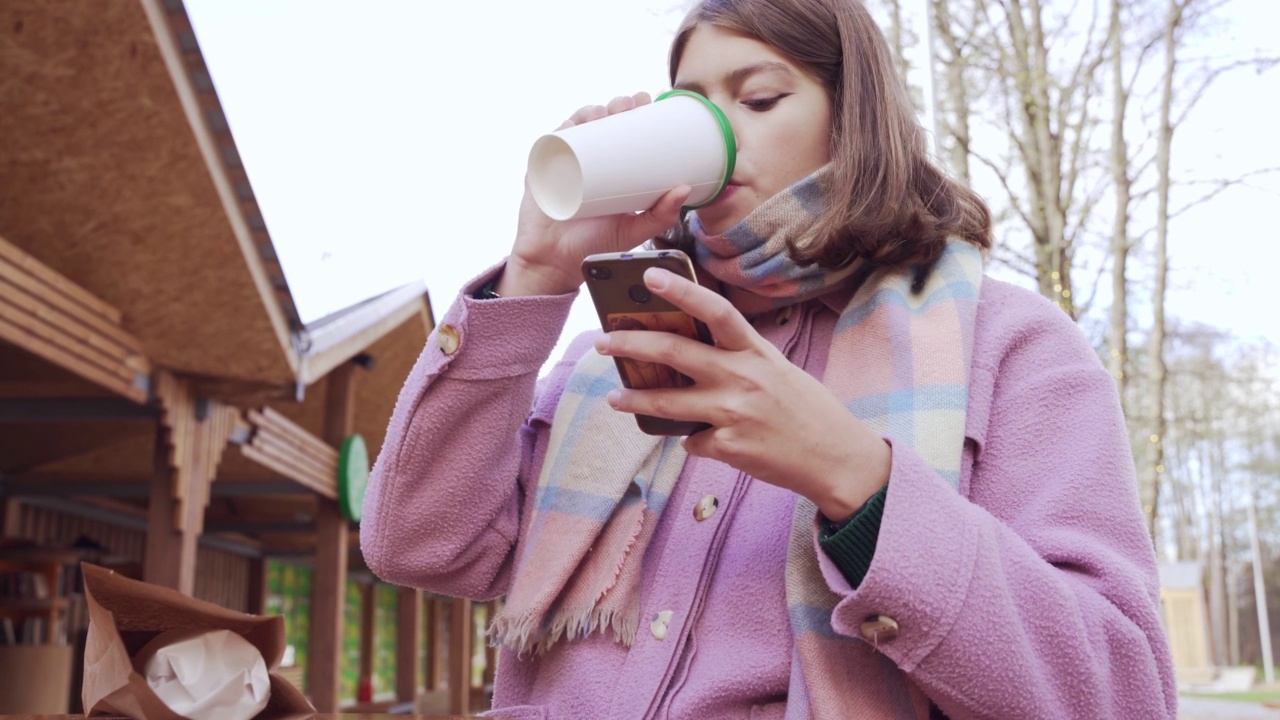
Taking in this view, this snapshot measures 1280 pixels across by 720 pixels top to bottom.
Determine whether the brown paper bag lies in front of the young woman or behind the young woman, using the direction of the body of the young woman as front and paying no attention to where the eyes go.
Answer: in front

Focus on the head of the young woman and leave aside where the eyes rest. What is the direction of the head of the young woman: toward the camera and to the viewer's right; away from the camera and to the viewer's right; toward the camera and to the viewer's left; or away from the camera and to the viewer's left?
toward the camera and to the viewer's left

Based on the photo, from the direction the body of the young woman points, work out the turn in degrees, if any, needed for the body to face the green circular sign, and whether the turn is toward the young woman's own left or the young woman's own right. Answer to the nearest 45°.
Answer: approximately 90° to the young woman's own right

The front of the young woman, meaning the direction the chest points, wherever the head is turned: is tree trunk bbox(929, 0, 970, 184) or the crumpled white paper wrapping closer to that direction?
the crumpled white paper wrapping

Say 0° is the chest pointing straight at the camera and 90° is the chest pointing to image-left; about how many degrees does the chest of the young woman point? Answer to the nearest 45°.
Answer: approximately 45°

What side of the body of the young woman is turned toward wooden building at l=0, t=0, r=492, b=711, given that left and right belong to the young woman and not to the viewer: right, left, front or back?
right

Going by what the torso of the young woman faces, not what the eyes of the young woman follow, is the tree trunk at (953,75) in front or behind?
behind
